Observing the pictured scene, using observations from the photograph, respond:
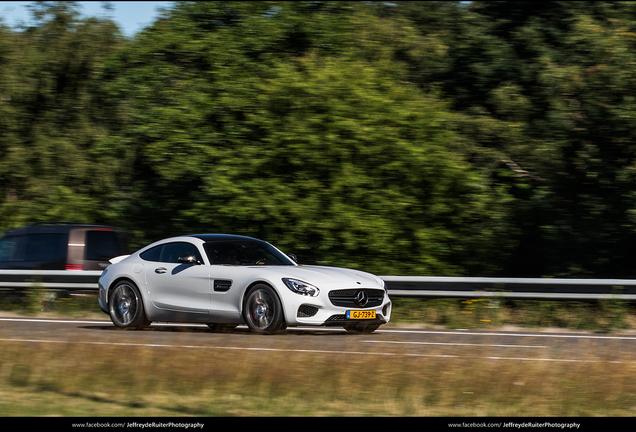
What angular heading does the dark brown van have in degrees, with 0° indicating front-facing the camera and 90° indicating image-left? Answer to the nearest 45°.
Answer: approximately 135°

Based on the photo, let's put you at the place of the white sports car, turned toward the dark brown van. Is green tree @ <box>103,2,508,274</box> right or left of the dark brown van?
right

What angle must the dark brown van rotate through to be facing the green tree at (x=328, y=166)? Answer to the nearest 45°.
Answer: approximately 135° to its right

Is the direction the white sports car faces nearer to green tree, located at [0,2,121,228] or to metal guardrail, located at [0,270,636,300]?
the metal guardrail

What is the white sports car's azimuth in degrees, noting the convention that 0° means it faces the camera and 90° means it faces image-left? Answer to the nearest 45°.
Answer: approximately 315°

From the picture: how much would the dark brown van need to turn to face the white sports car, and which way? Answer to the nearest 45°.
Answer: approximately 180°

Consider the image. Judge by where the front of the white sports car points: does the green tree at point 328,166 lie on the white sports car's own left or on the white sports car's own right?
on the white sports car's own left

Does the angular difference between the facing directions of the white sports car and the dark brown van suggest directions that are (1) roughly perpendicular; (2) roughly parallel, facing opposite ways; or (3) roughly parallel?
roughly parallel, facing opposite ways

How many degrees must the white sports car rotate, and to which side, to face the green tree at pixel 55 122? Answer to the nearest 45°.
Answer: approximately 135° to its left

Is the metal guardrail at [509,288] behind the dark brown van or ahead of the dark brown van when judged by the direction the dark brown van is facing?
behind

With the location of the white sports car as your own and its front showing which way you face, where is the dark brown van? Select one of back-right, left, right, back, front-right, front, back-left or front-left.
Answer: back
